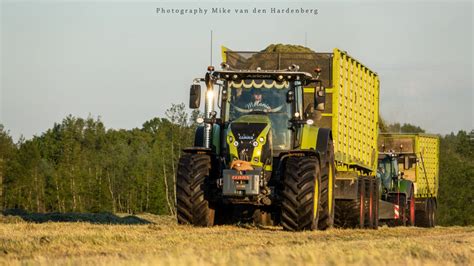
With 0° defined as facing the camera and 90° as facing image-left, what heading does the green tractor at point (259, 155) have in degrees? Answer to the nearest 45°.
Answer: approximately 0°

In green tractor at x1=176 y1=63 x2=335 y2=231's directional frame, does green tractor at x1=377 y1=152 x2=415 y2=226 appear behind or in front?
behind
